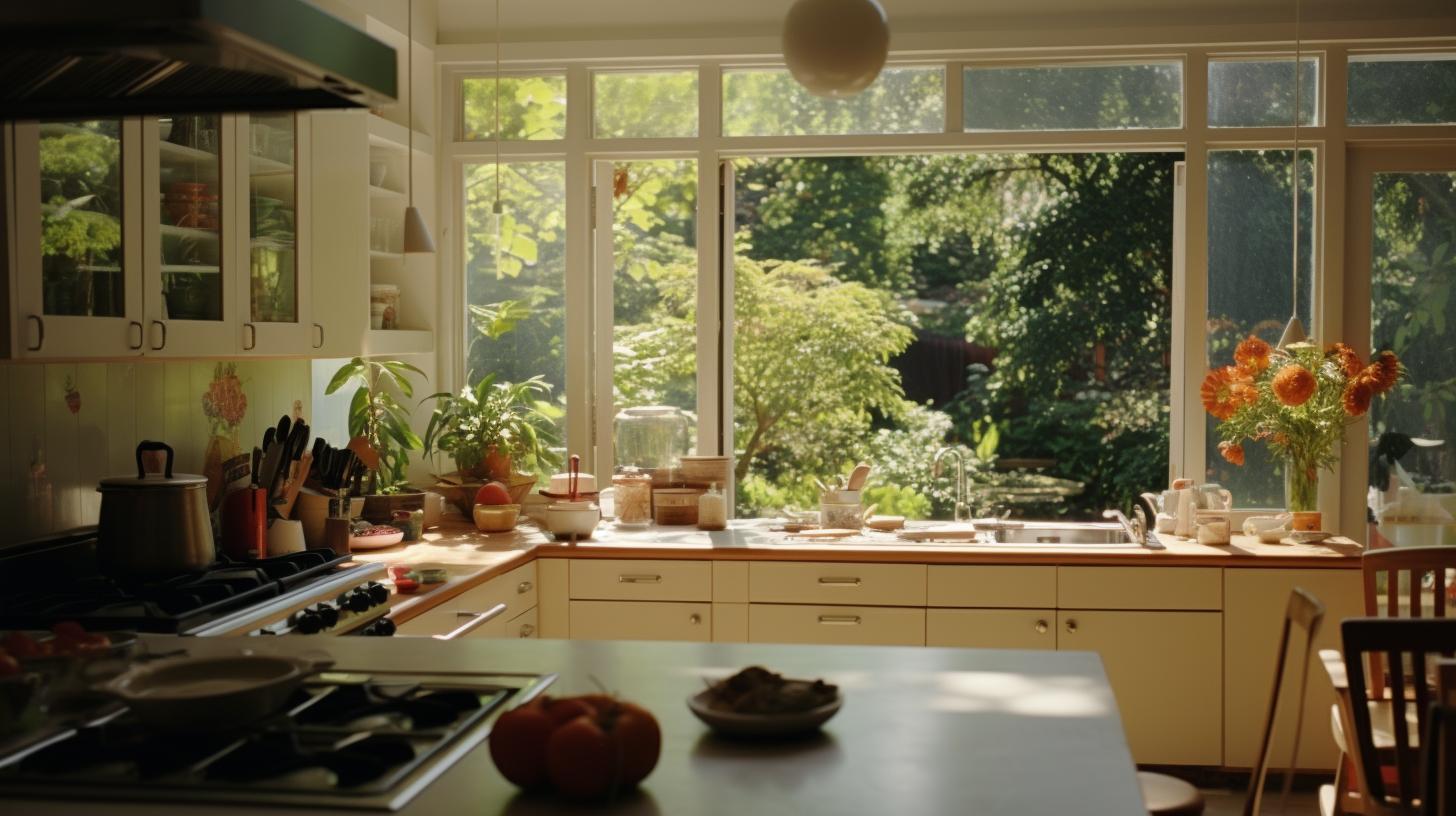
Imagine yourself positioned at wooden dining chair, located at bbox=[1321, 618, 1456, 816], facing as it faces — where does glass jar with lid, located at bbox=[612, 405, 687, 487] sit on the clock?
The glass jar with lid is roughly at 10 o'clock from the wooden dining chair.

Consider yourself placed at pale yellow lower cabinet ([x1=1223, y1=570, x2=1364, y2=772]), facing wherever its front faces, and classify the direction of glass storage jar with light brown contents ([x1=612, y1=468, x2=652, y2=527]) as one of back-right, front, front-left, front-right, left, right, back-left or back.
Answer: right

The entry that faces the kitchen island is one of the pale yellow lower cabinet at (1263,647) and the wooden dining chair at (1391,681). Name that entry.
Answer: the pale yellow lower cabinet

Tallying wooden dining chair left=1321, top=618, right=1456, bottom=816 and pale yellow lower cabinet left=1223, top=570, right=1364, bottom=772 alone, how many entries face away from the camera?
1

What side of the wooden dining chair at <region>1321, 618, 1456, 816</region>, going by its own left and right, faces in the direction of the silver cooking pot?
left

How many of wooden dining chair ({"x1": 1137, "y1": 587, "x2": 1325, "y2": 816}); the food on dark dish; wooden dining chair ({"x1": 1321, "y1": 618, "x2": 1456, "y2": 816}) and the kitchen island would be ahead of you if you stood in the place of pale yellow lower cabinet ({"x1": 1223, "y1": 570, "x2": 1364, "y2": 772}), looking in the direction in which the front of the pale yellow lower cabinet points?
4

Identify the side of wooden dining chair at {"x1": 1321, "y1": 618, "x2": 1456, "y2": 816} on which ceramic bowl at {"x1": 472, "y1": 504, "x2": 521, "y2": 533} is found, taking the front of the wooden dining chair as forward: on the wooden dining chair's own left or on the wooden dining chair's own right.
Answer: on the wooden dining chair's own left

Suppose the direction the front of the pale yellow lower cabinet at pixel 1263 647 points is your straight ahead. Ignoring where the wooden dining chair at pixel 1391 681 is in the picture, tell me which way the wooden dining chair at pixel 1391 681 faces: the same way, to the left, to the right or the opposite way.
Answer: the opposite way

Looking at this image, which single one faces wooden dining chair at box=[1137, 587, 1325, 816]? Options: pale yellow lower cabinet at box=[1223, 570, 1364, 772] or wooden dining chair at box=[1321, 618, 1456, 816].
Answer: the pale yellow lower cabinet

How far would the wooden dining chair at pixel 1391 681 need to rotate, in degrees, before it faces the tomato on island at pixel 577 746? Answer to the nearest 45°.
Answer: approximately 135° to its left

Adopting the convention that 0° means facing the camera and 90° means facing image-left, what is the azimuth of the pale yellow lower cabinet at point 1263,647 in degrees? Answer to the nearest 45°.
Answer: approximately 0°

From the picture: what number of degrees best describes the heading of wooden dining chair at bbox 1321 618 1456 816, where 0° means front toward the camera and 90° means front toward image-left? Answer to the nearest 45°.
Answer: approximately 180°
